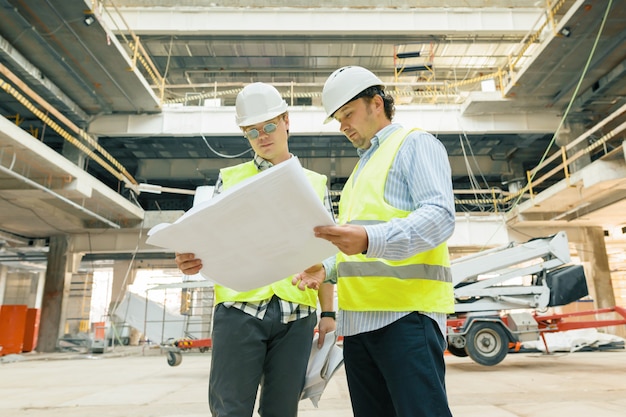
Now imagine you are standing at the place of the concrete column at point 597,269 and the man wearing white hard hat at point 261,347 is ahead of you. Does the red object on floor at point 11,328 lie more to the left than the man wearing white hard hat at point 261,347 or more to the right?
right

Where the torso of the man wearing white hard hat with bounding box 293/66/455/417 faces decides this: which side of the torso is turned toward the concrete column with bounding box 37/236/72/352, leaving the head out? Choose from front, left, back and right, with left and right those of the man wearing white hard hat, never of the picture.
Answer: right

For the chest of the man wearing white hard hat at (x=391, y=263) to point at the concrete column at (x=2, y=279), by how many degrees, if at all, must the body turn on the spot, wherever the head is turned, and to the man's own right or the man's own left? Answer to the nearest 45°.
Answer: approximately 90° to the man's own right

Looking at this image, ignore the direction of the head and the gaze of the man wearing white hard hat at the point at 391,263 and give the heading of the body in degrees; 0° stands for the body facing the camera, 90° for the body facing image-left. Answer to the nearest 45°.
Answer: approximately 45°

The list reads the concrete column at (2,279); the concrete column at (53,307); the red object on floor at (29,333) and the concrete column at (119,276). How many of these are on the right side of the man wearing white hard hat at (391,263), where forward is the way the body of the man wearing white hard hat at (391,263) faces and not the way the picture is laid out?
4

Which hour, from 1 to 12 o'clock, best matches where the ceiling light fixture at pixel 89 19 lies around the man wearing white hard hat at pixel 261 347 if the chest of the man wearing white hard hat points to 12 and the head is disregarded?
The ceiling light fixture is roughly at 5 o'clock from the man wearing white hard hat.

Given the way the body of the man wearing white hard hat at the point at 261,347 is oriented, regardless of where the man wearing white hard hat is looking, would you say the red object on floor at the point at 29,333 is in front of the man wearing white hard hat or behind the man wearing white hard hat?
behind

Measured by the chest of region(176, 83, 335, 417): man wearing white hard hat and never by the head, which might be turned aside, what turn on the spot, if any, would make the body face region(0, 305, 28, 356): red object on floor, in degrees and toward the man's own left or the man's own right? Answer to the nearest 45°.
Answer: approximately 135° to the man's own right

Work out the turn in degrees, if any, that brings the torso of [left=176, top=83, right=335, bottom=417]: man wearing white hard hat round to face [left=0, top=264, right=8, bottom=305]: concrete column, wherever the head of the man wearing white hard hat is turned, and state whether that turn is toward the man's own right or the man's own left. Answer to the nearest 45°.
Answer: approximately 135° to the man's own right

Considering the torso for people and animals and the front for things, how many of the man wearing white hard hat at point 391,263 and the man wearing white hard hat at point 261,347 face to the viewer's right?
0

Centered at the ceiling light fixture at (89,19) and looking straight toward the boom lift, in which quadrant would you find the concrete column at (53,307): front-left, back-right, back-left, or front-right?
back-left

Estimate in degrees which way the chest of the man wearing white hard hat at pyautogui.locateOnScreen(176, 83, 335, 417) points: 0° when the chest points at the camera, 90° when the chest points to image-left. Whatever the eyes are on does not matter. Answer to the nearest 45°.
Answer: approximately 0°

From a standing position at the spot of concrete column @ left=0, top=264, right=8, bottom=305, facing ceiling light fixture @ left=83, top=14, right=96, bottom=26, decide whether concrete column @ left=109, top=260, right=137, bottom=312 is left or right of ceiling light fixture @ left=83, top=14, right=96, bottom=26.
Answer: left

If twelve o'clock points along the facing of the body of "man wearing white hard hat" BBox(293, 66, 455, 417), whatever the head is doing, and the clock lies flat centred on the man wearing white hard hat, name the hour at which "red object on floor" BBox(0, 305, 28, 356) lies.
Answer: The red object on floor is roughly at 3 o'clock from the man wearing white hard hat.

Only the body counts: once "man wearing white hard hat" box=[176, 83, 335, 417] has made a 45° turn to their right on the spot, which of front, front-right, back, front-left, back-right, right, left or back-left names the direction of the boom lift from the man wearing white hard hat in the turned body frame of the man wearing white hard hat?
back
